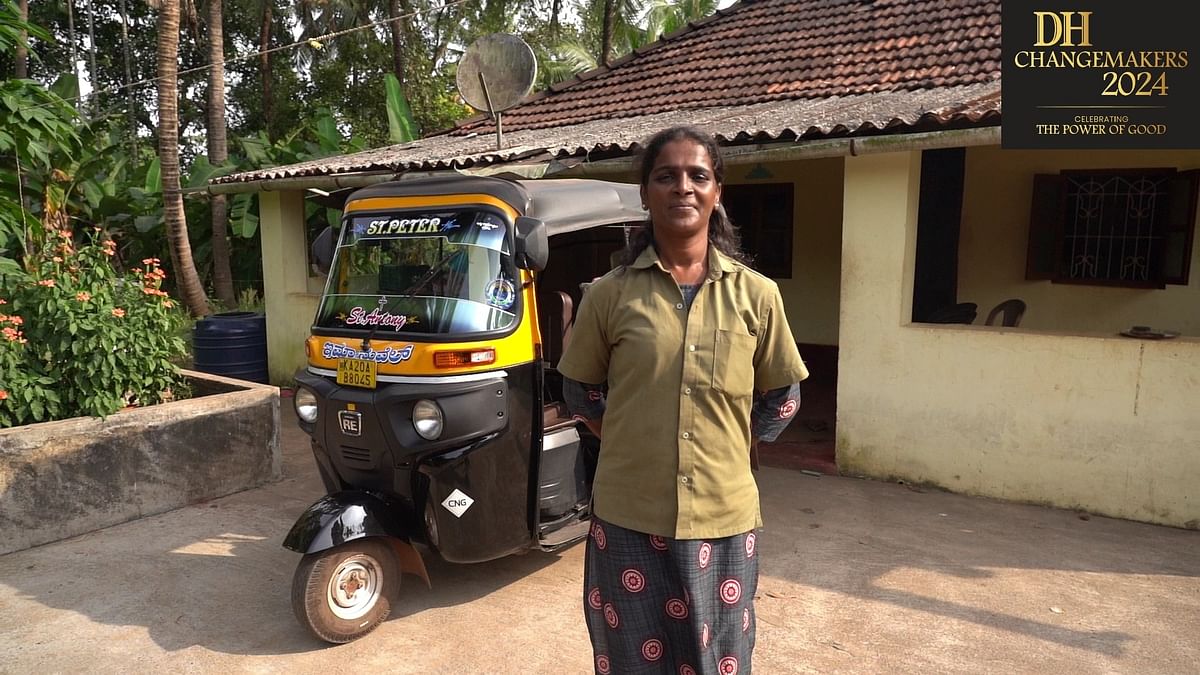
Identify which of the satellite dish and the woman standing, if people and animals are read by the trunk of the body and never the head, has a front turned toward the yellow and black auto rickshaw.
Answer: the satellite dish

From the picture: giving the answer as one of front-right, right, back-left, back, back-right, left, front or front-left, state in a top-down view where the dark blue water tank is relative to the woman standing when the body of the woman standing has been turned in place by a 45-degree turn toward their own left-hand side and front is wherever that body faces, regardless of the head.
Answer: back

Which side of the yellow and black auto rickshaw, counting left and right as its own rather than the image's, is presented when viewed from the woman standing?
left

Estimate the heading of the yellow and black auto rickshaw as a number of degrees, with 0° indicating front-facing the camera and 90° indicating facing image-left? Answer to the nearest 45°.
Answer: approximately 45°

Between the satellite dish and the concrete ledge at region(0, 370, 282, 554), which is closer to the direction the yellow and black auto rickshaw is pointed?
the concrete ledge

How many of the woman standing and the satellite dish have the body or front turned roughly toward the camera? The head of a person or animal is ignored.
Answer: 2

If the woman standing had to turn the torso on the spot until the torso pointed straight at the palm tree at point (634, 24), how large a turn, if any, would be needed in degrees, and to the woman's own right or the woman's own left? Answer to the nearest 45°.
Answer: approximately 180°

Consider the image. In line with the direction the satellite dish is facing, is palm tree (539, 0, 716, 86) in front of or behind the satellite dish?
behind
